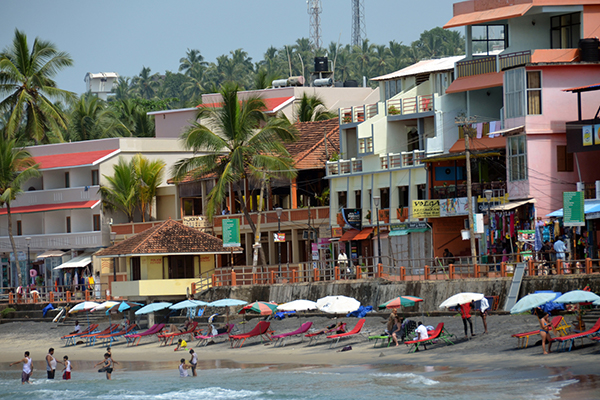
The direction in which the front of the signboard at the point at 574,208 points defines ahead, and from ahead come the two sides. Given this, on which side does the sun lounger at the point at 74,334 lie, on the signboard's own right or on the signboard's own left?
on the signboard's own right

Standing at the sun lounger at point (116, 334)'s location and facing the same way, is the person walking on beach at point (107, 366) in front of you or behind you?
in front

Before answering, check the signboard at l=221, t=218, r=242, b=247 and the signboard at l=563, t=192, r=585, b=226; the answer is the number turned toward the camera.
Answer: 2

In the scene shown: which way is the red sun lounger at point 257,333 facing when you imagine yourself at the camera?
facing the viewer and to the left of the viewer

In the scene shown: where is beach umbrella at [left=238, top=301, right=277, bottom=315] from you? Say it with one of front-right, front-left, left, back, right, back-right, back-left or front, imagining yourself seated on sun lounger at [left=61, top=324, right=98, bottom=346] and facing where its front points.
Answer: back

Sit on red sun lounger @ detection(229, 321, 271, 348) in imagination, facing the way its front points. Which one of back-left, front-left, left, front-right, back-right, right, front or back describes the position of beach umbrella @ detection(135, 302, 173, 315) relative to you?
right

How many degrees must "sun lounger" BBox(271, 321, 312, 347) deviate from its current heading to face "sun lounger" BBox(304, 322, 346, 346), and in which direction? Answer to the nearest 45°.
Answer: approximately 90° to its left

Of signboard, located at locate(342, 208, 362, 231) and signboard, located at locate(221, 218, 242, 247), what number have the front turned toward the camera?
2

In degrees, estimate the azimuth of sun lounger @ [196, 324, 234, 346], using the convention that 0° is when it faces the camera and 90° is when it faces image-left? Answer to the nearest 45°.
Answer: approximately 45°

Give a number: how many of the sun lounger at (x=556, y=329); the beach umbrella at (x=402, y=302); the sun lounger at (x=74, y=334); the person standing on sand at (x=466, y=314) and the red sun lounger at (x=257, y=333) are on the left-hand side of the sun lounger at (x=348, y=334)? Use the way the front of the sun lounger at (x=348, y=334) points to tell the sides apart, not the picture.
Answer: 3

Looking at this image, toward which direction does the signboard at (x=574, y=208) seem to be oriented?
toward the camera

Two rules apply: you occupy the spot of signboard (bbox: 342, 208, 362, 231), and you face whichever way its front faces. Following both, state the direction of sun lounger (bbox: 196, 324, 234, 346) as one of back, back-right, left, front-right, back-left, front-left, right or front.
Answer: front-right

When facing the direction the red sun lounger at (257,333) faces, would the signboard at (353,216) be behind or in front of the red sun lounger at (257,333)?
behind

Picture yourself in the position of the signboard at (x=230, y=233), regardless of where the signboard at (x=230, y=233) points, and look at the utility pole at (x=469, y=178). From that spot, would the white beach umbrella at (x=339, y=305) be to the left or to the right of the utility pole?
right

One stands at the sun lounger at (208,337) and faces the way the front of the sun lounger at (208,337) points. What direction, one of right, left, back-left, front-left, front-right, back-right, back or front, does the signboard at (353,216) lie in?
back

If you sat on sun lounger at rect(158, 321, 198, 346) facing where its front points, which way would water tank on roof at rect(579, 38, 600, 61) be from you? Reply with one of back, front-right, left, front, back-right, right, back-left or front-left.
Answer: back-left
